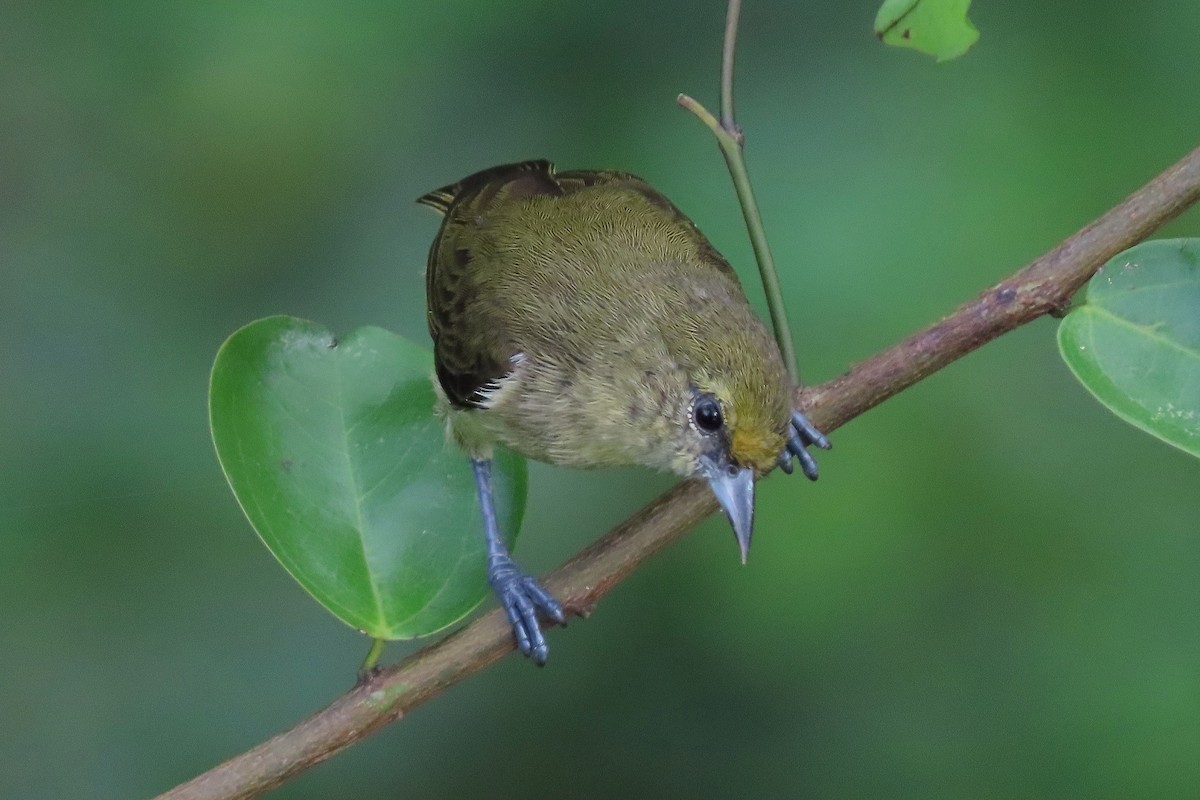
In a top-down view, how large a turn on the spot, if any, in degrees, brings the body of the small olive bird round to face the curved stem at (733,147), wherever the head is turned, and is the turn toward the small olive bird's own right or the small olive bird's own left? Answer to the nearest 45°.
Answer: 0° — it already faces it

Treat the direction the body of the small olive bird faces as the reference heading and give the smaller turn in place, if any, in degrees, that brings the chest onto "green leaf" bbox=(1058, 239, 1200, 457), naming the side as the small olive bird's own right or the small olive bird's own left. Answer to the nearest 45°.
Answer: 0° — it already faces it

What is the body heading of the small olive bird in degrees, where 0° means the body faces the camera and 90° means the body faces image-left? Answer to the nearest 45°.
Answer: approximately 315°
